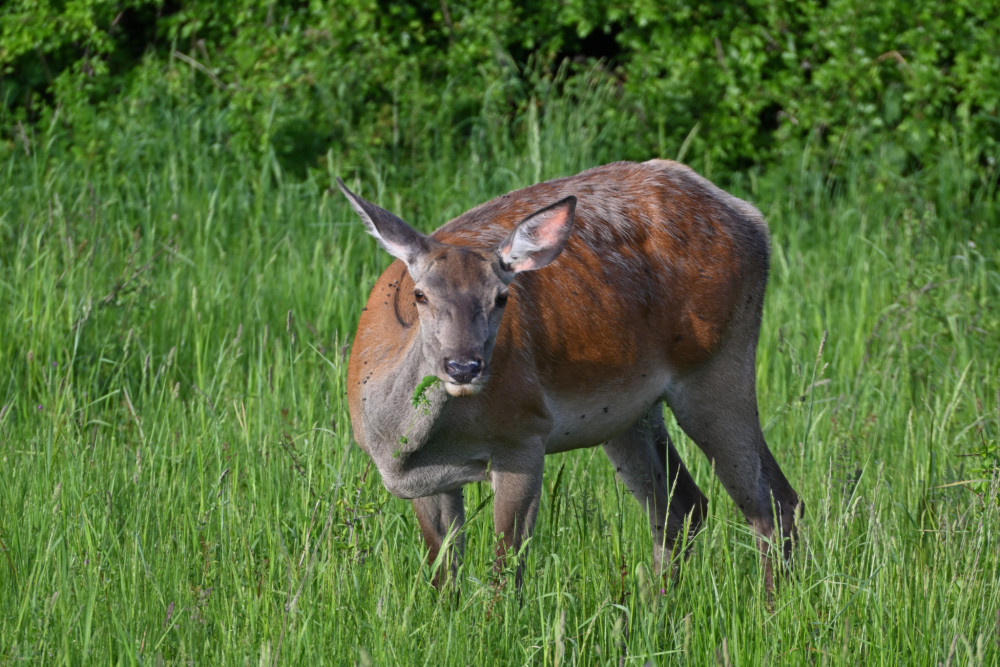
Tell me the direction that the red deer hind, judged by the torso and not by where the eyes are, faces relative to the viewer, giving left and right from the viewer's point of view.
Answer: facing the viewer and to the left of the viewer
